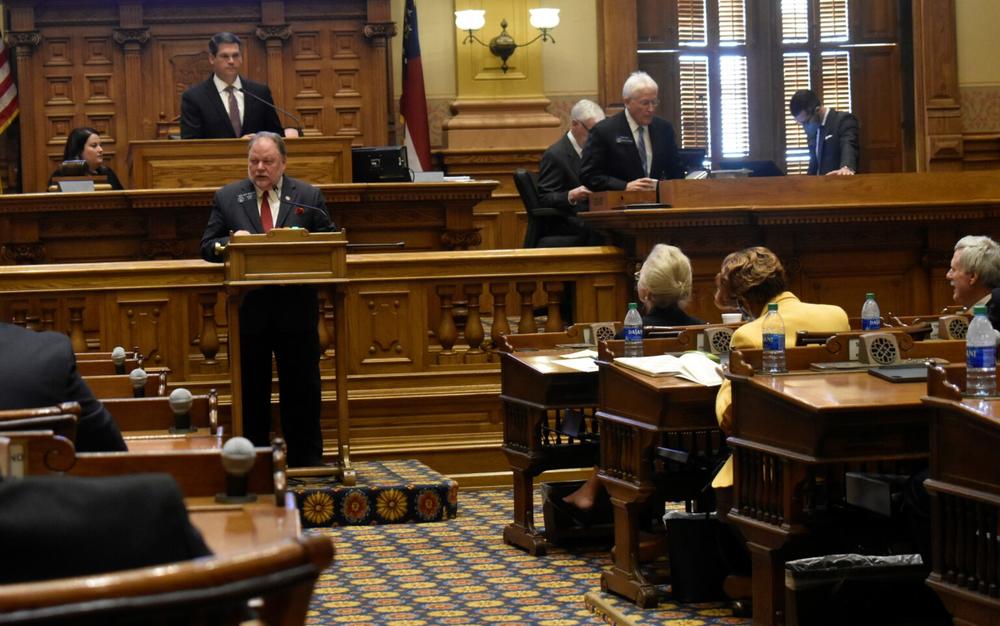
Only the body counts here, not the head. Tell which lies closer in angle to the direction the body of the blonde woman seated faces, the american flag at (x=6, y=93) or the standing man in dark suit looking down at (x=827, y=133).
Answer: the american flag

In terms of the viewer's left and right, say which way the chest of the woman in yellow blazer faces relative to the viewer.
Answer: facing away from the viewer and to the left of the viewer
